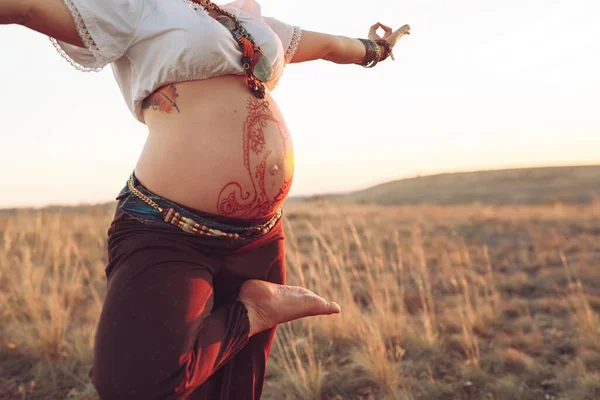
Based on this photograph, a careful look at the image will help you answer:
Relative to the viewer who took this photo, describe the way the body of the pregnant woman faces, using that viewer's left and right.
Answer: facing the viewer and to the right of the viewer
